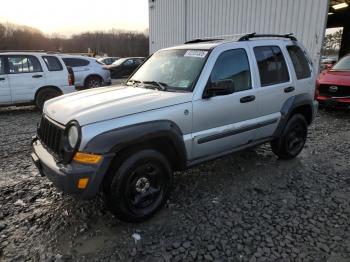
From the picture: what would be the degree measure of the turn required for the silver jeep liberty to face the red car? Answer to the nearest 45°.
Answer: approximately 180°

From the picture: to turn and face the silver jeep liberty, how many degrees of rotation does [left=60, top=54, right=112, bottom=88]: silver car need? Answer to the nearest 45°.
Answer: approximately 90° to its left

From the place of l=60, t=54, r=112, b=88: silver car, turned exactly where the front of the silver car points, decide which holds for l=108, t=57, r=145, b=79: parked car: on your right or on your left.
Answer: on your right

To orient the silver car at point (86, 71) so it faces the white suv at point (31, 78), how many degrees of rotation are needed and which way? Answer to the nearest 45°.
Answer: approximately 45° to its left

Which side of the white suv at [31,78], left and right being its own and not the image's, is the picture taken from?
left

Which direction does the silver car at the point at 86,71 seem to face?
to the viewer's left

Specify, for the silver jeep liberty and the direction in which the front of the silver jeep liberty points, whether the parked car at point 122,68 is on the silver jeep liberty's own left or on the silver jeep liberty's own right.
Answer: on the silver jeep liberty's own right

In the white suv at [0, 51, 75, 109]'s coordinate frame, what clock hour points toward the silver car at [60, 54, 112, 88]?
The silver car is roughly at 4 o'clock from the white suv.

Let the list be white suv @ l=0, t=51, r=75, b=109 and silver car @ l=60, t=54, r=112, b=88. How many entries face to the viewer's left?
2

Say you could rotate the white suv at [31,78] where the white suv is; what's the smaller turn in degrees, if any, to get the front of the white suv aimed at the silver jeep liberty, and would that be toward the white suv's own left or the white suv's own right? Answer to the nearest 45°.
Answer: approximately 90° to the white suv's own left
